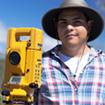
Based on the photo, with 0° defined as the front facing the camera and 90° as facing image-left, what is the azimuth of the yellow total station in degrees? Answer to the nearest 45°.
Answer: approximately 45°

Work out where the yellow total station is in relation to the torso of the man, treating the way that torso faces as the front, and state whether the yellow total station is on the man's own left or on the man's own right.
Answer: on the man's own right

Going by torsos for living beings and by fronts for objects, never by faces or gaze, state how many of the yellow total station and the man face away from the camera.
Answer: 0
